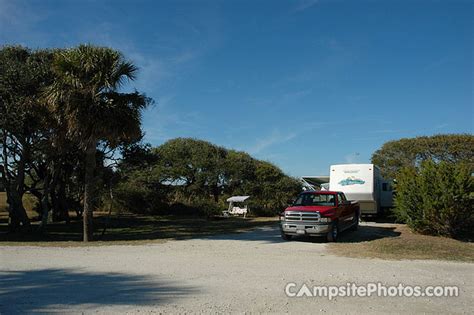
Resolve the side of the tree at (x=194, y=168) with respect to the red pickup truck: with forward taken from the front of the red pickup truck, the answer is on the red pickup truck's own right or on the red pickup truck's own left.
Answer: on the red pickup truck's own right

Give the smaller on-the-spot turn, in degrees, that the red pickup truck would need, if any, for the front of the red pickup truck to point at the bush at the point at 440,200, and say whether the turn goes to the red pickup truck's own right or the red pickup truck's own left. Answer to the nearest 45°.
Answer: approximately 135° to the red pickup truck's own left

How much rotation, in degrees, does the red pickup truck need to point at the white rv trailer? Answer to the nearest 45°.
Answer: approximately 135° to its right

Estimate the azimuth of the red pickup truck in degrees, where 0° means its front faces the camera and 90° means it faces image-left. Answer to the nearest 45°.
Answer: approximately 45°

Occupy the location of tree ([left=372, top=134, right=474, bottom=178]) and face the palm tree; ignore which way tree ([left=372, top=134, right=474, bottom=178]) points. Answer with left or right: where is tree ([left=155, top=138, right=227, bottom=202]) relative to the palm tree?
right

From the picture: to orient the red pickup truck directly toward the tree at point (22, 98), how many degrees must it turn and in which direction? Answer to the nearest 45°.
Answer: approximately 45° to its right

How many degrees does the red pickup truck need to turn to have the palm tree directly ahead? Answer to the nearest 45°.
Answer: approximately 45° to its right

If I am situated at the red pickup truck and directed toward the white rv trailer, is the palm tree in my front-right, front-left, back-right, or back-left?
back-left
